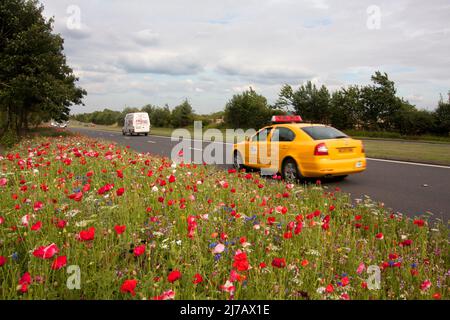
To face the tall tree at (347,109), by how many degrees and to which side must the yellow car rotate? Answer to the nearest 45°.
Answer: approximately 45° to its right

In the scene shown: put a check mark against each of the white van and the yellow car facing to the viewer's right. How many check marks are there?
0

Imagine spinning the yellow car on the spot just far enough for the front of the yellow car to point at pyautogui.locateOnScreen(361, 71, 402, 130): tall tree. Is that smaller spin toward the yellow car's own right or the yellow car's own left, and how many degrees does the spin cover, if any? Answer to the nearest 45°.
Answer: approximately 45° to the yellow car's own right

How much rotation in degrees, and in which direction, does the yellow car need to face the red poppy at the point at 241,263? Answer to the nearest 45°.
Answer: approximately 135° to its left

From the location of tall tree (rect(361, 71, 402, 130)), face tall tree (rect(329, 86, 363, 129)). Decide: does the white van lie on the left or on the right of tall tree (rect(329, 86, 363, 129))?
left

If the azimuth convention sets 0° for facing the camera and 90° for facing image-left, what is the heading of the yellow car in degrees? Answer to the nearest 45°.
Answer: approximately 135°

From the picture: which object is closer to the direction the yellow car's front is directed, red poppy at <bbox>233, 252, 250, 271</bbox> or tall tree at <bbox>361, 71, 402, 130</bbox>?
the tall tree
